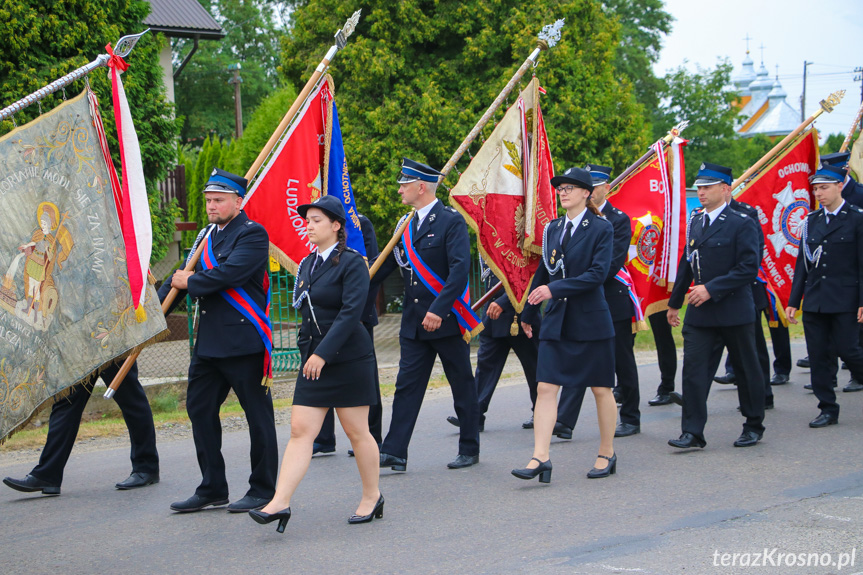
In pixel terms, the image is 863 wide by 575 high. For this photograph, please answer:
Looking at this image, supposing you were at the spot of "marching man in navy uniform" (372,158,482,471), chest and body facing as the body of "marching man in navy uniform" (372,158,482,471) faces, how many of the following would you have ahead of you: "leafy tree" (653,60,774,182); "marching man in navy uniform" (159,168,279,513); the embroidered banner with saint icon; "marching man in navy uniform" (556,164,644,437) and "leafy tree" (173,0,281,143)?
2

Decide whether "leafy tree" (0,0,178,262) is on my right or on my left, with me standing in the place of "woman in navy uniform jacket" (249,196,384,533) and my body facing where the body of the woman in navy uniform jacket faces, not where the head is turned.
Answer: on my right

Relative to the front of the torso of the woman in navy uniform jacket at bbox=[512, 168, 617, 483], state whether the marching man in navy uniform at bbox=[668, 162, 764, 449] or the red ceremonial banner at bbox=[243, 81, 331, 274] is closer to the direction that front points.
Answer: the red ceremonial banner

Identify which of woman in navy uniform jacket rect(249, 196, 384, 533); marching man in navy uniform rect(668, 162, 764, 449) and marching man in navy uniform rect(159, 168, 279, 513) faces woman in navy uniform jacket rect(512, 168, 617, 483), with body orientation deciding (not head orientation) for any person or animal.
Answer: marching man in navy uniform rect(668, 162, 764, 449)

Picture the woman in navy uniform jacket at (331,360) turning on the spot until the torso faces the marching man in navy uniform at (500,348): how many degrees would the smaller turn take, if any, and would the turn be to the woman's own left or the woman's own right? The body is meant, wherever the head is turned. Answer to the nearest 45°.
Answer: approximately 180°

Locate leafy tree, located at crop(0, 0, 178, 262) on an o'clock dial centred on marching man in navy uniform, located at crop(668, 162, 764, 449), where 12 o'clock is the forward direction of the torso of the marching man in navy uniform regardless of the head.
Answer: The leafy tree is roughly at 2 o'clock from the marching man in navy uniform.

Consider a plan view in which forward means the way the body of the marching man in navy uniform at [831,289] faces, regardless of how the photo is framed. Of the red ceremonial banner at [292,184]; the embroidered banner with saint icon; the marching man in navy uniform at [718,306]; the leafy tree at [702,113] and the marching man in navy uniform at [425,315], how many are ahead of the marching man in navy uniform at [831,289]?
4

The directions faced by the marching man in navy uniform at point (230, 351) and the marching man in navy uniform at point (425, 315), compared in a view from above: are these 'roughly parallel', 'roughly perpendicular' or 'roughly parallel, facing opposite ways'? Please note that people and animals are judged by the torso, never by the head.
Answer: roughly parallel

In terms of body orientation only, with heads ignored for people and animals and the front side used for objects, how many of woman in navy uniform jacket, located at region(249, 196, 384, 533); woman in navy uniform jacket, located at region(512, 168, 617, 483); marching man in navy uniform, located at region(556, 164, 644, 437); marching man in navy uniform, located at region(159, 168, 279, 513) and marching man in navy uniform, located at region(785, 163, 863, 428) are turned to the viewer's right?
0

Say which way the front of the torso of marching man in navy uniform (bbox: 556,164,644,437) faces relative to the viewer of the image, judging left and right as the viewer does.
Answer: facing the viewer and to the left of the viewer

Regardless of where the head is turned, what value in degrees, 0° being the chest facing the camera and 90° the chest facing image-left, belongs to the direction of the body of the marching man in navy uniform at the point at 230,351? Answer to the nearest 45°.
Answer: approximately 45°

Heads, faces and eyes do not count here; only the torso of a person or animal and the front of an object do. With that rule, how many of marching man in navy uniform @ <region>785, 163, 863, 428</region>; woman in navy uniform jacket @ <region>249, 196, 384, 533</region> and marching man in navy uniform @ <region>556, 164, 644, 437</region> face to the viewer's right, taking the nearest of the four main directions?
0

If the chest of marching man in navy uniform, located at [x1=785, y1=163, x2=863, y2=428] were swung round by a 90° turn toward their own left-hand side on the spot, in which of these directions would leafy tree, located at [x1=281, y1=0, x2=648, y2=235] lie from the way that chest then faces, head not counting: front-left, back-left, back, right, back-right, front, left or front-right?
back

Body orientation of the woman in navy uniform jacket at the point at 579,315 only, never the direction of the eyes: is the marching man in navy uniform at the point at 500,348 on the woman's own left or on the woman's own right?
on the woman's own right

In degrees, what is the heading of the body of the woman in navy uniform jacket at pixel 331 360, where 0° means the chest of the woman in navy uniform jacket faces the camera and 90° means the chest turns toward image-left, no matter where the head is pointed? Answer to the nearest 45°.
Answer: approximately 45°

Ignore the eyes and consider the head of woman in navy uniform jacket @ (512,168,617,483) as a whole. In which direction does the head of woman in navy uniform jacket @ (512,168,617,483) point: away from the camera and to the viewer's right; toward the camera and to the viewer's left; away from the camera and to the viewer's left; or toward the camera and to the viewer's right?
toward the camera and to the viewer's left

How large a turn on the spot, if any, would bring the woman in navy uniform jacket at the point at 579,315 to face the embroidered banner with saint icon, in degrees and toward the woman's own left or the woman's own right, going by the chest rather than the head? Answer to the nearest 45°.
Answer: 0° — they already face it

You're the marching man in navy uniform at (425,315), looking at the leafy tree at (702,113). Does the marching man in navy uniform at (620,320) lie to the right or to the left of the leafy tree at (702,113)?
right
